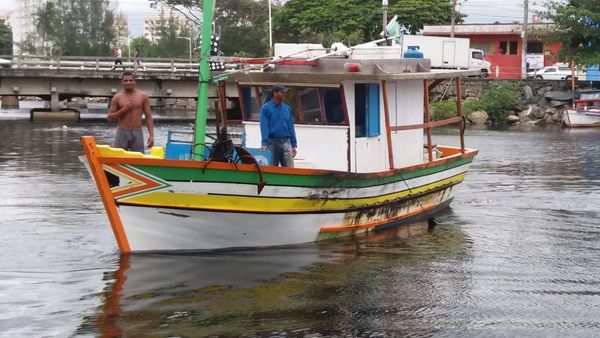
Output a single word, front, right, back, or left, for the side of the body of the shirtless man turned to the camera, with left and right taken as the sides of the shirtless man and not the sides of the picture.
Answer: front

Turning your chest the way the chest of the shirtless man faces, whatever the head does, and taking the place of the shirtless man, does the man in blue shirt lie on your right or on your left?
on your left

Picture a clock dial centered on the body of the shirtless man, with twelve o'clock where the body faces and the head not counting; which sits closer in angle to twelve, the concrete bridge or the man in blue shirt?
the man in blue shirt

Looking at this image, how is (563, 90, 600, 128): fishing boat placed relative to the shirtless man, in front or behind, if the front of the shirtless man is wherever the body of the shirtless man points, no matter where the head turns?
behind

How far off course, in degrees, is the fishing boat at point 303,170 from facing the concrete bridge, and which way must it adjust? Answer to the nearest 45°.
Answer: approximately 135° to its right

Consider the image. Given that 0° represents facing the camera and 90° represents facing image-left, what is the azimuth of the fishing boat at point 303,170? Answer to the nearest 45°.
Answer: approximately 45°
